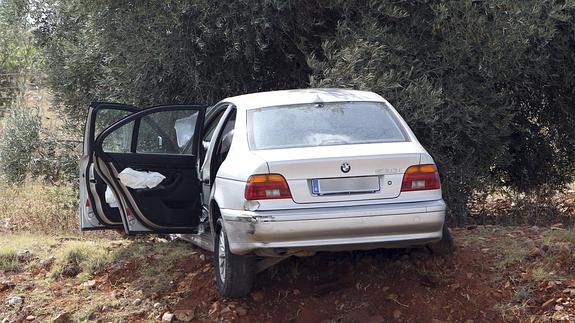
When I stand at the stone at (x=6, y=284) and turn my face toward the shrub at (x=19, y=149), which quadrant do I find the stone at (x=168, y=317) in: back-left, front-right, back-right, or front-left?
back-right

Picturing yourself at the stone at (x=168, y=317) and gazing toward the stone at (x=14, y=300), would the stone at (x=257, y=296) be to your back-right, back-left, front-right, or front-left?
back-right

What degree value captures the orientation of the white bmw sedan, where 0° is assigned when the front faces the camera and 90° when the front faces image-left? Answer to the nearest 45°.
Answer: approximately 180°

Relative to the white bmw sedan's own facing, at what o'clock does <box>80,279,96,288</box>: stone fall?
The stone is roughly at 8 o'clock from the white bmw sedan.

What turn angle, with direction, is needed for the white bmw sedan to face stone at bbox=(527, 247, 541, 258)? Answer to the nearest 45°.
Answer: approximately 90° to its right
